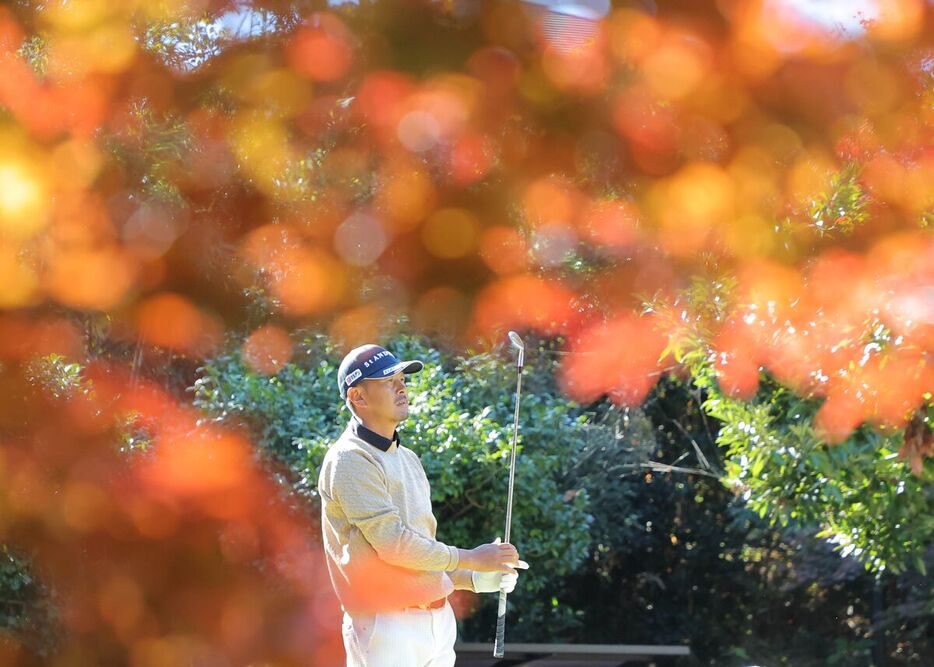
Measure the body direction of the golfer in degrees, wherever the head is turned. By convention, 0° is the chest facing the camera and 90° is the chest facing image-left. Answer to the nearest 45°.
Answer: approximately 315°
